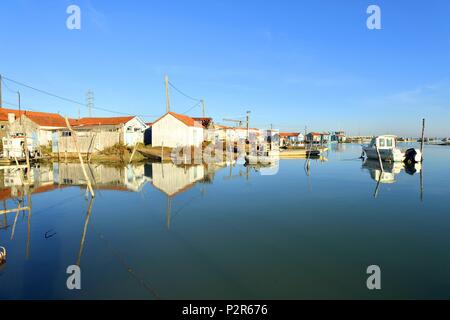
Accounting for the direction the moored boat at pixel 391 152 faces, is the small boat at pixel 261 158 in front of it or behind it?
in front

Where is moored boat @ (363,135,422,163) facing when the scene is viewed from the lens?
facing to the left of the viewer
